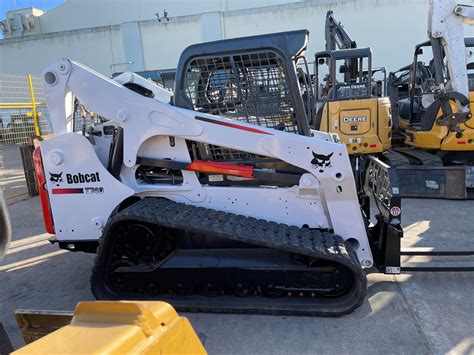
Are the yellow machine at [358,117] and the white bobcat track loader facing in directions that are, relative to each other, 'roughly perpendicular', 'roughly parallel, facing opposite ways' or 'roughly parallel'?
roughly perpendicular

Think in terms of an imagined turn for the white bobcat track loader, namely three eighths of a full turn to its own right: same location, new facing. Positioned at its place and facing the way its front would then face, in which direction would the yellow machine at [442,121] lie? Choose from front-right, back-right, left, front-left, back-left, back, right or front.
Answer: back

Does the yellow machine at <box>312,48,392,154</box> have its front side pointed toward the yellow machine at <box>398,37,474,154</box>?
no

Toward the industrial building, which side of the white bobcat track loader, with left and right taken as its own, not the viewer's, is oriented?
left

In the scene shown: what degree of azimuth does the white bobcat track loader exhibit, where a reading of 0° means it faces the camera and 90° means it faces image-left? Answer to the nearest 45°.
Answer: approximately 270°

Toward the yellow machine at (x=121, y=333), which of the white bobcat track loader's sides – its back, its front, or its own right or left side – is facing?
right

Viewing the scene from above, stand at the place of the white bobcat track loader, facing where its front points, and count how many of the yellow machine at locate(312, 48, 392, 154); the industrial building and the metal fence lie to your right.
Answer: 0

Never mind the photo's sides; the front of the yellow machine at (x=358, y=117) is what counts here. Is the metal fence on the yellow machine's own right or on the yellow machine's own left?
on the yellow machine's own left

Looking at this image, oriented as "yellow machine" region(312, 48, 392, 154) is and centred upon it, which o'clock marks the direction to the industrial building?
The industrial building is roughly at 11 o'clock from the yellow machine.

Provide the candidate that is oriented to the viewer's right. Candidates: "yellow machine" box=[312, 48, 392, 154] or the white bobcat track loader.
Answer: the white bobcat track loader

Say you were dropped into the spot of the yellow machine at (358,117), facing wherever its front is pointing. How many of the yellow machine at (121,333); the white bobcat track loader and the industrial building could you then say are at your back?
2

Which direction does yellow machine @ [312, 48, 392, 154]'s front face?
away from the camera

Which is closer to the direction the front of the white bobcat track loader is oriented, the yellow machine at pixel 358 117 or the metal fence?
the yellow machine

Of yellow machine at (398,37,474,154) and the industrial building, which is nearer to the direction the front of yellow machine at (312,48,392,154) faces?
the industrial building

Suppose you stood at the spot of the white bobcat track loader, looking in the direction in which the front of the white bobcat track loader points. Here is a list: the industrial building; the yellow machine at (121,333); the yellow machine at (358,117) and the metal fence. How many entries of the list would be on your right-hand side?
1

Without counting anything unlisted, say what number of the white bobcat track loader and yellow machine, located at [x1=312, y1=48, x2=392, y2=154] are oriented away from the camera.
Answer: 1
